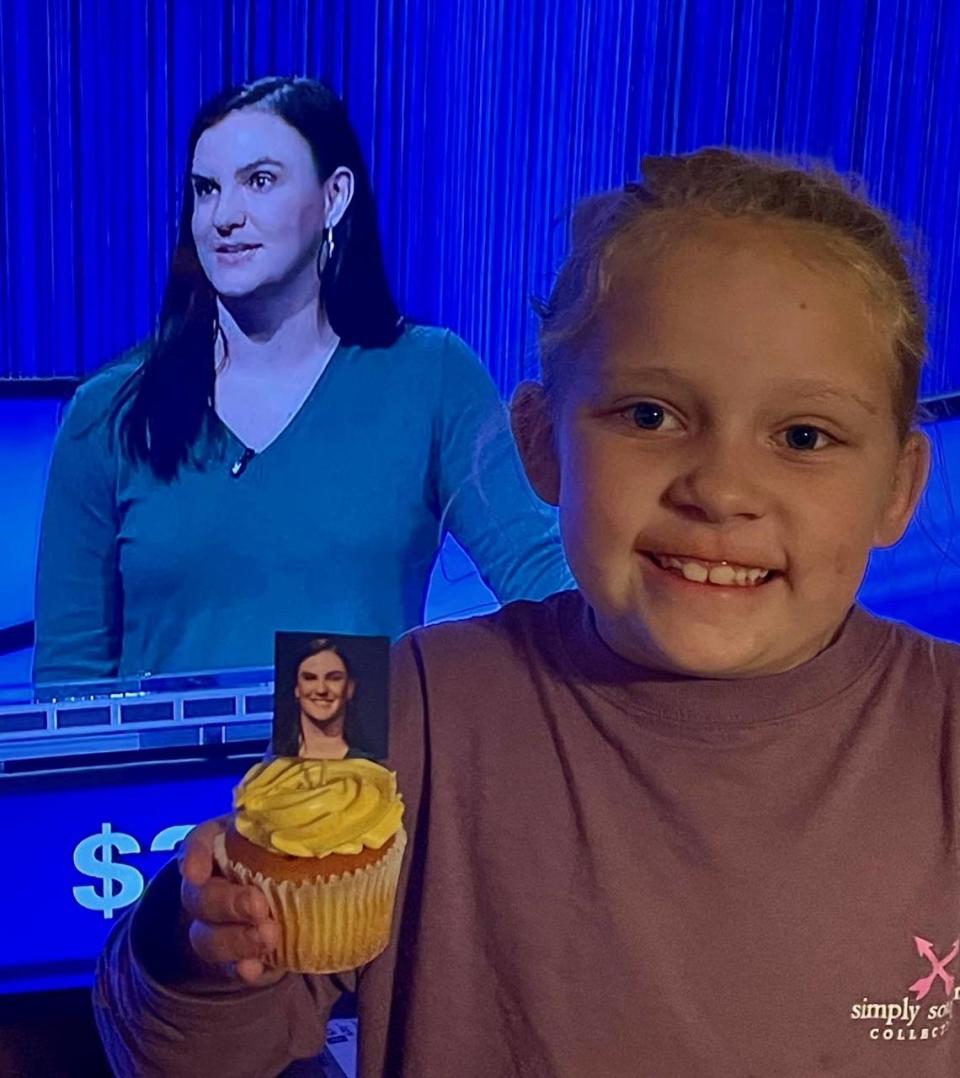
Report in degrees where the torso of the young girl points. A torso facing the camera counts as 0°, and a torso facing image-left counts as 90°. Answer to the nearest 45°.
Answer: approximately 0°
